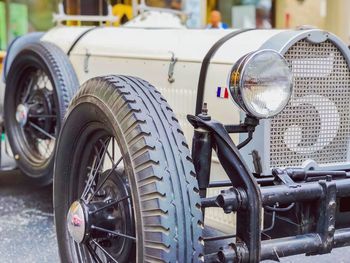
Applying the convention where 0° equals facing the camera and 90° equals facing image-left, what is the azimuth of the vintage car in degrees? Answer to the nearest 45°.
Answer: approximately 315°
